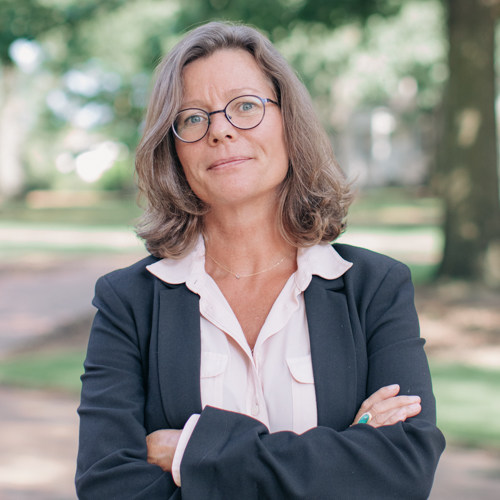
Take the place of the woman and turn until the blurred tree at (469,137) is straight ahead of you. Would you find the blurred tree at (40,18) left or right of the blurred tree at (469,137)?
left

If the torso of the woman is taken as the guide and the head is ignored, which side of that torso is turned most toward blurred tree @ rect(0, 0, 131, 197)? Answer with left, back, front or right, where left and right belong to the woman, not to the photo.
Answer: back

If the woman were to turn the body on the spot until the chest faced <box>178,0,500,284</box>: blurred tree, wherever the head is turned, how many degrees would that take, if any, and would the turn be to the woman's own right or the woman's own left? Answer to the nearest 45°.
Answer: approximately 180°

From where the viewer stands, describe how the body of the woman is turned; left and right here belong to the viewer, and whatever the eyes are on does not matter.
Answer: facing the viewer
